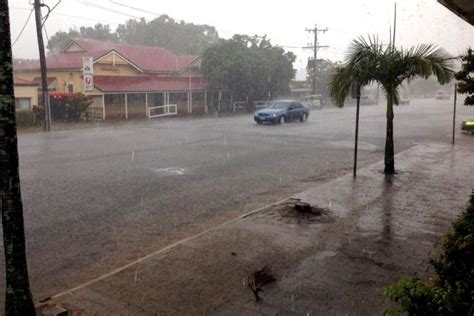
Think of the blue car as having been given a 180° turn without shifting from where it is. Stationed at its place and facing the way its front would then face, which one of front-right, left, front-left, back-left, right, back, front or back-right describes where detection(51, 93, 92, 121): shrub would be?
back-left

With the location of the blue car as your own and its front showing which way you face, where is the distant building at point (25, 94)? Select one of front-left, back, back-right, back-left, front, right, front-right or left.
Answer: front-right

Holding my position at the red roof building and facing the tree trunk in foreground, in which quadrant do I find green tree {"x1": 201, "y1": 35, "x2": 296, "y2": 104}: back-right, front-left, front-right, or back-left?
back-left

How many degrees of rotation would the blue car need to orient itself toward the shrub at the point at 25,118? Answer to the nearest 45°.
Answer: approximately 45° to its right

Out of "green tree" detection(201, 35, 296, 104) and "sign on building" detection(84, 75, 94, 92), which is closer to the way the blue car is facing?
the sign on building

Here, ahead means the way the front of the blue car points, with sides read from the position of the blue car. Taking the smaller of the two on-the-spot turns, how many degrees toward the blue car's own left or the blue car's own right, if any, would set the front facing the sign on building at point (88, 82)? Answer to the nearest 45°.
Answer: approximately 45° to the blue car's own right

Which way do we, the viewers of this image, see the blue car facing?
facing the viewer and to the left of the viewer

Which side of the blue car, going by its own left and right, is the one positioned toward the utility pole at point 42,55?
front

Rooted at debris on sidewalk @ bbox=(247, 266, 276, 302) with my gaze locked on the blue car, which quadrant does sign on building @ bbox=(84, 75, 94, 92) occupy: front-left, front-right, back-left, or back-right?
front-left

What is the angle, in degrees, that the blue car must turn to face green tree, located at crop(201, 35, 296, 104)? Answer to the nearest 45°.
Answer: approximately 135° to its right

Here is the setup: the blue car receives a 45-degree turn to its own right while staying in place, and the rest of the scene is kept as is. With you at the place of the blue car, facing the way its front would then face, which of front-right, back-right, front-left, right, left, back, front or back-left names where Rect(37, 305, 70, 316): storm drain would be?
left

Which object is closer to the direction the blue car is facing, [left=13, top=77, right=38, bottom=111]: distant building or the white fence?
the distant building

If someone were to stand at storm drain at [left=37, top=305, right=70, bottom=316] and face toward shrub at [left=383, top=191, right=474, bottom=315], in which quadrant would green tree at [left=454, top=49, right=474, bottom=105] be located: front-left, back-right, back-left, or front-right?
front-left
